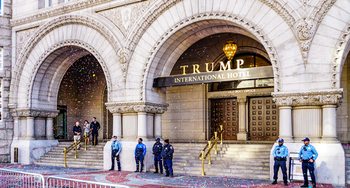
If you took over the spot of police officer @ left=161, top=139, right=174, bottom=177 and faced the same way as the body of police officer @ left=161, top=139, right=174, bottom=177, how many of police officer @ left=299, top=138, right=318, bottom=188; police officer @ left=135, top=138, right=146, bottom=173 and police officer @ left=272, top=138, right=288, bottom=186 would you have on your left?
2

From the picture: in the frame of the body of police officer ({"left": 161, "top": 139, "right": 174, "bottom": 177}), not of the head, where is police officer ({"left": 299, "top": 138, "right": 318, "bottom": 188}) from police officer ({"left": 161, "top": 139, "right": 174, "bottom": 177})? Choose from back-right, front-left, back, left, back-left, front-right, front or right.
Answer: left

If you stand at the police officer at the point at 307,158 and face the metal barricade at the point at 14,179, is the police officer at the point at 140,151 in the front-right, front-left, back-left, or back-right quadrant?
front-right

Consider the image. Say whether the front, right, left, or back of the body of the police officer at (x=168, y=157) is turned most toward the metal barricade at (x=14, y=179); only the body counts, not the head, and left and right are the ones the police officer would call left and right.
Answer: front

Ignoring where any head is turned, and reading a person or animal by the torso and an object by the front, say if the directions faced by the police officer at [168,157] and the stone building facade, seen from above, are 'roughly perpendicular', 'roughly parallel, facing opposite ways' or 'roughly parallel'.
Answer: roughly parallel

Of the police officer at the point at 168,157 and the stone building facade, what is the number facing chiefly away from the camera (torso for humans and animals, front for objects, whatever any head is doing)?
0

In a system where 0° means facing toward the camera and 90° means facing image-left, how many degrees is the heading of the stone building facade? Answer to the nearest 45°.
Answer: approximately 45°

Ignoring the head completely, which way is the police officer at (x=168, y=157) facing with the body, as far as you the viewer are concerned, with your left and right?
facing the viewer and to the left of the viewer
